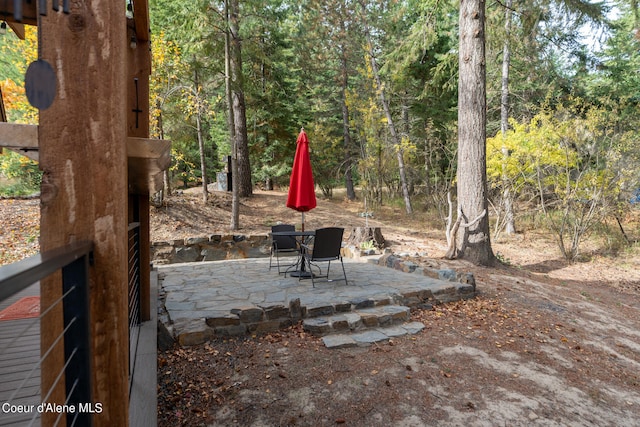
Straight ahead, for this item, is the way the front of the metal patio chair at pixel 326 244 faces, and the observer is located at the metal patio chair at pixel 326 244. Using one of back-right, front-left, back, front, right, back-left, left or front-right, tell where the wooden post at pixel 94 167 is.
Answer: back-left

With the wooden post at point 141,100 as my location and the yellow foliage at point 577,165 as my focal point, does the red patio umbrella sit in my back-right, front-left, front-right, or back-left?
front-left

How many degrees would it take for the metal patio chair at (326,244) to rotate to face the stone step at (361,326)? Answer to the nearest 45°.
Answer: approximately 135° to its left

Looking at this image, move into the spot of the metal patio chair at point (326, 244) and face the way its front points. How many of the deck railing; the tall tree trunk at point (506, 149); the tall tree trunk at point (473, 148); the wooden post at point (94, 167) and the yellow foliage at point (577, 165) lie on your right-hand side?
3

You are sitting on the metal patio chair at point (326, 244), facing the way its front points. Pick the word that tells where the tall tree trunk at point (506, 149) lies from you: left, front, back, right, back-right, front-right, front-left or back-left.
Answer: right

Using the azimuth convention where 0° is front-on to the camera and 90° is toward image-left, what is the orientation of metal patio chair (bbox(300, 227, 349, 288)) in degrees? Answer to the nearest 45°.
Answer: approximately 135°

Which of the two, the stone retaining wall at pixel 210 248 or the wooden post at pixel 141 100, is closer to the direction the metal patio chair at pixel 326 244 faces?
the stone retaining wall

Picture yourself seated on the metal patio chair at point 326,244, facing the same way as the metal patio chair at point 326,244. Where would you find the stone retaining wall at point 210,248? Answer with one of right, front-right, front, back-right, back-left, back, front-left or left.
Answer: front

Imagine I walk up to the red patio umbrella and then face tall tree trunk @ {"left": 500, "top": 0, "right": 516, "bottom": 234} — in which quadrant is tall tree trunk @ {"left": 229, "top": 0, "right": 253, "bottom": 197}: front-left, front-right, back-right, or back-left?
front-left

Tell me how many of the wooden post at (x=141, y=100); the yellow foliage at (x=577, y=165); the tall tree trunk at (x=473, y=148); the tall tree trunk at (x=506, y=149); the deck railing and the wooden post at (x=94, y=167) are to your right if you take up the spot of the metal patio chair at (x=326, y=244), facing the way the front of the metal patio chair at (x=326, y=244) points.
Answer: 3

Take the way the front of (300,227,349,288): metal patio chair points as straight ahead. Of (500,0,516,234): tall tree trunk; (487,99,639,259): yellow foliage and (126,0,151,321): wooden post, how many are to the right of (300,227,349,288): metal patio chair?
2

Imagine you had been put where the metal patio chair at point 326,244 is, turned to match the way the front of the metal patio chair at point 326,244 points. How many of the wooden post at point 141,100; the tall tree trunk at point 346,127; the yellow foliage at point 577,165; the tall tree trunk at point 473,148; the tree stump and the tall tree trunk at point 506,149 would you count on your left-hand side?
1

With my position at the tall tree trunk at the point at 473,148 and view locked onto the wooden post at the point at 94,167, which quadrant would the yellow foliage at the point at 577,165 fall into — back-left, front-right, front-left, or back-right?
back-left

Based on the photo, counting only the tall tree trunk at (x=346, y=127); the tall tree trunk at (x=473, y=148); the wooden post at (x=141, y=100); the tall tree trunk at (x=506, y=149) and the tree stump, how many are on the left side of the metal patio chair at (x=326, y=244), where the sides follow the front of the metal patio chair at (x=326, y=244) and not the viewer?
1

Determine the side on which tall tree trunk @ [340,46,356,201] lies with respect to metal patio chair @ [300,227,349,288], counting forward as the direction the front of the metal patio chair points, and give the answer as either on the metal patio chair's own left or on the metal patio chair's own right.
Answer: on the metal patio chair's own right

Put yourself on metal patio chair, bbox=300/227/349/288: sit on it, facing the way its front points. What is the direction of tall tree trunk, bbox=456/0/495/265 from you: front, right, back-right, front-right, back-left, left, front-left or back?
right
